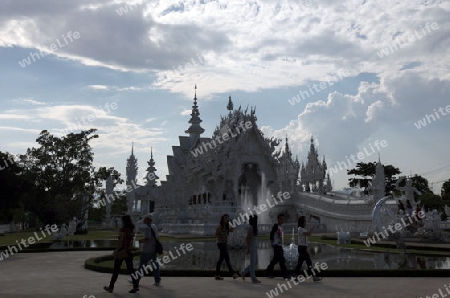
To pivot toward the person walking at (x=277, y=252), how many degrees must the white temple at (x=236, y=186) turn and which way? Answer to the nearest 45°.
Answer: approximately 45° to its right

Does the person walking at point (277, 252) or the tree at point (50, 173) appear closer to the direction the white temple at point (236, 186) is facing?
the person walking

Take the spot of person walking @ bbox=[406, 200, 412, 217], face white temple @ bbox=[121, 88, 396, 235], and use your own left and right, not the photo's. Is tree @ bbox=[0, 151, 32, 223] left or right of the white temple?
left

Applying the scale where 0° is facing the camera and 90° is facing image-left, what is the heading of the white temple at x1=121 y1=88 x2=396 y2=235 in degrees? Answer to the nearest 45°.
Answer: approximately 315°

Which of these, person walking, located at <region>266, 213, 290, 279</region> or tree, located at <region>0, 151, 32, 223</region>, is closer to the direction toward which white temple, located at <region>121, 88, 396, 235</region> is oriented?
the person walking

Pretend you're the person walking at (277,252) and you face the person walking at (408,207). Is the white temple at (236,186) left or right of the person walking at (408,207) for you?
left
